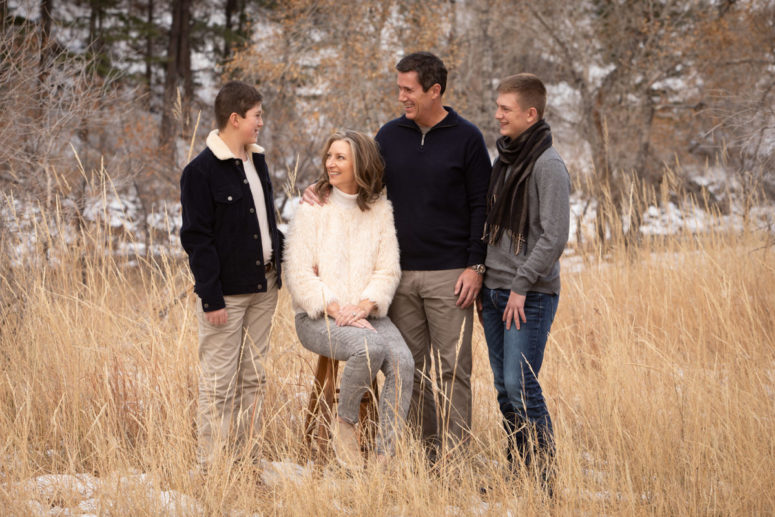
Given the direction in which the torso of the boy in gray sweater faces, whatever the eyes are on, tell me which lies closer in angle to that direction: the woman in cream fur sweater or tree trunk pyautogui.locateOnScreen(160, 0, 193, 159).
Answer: the woman in cream fur sweater

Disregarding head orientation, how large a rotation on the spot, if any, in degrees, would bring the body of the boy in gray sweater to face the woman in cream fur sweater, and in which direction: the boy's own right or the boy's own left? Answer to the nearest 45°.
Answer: approximately 45° to the boy's own right

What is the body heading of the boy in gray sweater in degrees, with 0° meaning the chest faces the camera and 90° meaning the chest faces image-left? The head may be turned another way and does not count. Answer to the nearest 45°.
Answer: approximately 45°

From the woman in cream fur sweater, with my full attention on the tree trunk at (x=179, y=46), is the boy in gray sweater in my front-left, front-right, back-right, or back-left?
back-right

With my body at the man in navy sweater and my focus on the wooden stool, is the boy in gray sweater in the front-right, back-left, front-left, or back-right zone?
back-left

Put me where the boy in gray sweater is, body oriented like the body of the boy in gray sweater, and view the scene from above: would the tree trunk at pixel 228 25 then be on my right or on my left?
on my right

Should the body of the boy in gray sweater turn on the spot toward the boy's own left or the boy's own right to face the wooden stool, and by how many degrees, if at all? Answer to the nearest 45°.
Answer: approximately 45° to the boy's own right

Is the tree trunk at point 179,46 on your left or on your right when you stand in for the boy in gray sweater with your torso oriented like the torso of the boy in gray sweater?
on your right
